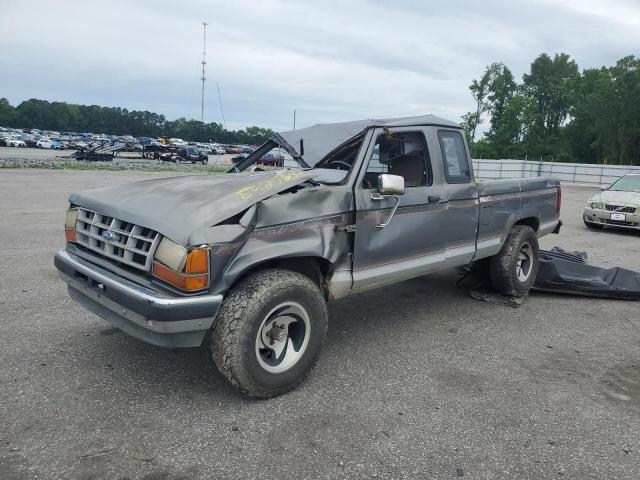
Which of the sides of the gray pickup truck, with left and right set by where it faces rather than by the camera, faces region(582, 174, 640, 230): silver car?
back

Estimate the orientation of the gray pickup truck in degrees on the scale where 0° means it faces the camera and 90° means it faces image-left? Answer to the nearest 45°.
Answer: approximately 45°

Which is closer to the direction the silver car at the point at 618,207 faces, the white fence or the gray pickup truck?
the gray pickup truck

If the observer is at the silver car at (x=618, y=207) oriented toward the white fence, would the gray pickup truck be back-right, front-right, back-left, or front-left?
back-left

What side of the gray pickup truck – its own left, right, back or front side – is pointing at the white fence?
back

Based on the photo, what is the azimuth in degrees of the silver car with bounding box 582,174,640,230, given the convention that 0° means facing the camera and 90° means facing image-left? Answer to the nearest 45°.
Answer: approximately 45°

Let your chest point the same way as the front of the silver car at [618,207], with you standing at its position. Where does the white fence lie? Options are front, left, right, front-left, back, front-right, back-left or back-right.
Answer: back-right
